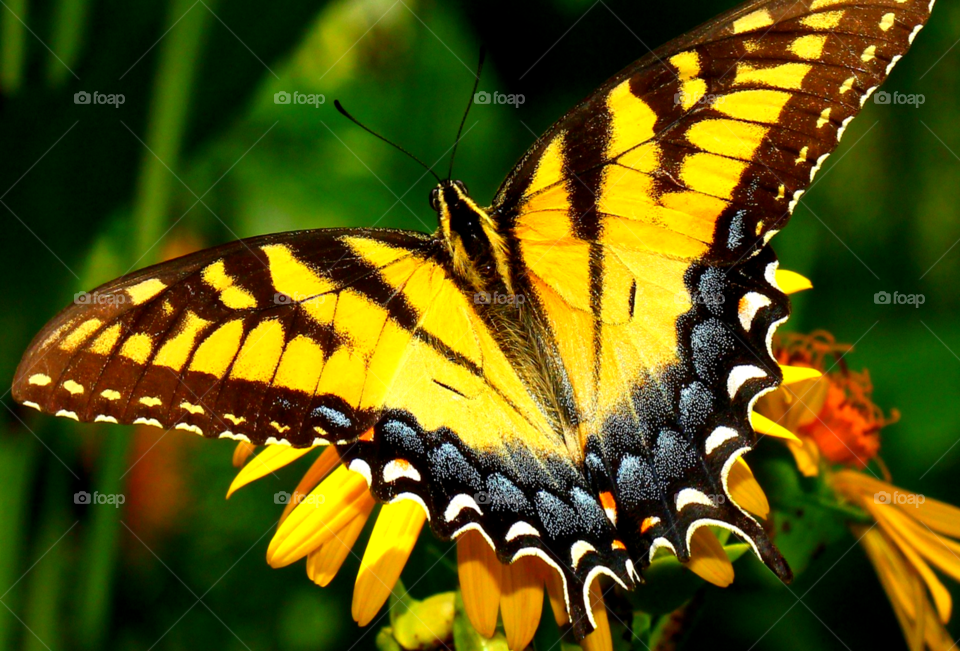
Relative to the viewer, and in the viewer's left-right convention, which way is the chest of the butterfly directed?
facing away from the viewer and to the left of the viewer
